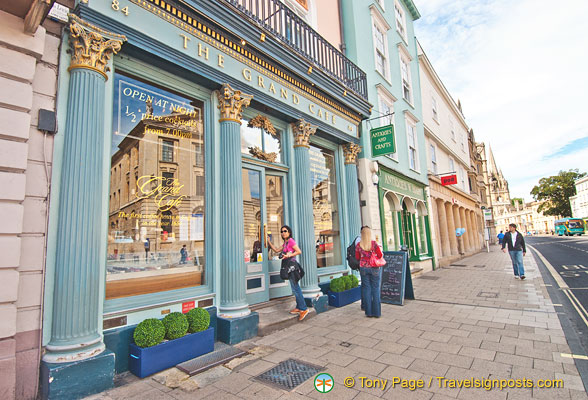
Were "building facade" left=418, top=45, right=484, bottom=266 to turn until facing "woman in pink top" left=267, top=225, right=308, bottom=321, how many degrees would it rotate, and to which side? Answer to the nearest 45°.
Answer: approximately 90° to its right

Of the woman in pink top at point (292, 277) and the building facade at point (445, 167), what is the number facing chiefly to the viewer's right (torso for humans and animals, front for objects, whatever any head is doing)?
1

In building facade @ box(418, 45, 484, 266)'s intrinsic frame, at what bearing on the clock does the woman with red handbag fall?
The woman with red handbag is roughly at 3 o'clock from the building facade.

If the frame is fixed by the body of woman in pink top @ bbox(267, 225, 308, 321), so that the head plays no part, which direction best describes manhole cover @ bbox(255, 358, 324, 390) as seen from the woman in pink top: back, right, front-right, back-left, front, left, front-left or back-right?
front-left

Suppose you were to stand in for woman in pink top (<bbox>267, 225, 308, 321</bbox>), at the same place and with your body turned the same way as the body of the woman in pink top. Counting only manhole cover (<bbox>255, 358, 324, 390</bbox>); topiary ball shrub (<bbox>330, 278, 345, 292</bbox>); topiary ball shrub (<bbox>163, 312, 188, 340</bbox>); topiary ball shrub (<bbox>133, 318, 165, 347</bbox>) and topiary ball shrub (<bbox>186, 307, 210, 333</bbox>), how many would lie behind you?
1

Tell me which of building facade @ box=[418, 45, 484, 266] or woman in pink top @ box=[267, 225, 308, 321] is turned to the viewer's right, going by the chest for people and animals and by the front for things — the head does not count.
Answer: the building facade

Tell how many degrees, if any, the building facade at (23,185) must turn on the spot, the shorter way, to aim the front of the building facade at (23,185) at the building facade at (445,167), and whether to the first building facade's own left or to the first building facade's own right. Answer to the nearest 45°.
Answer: approximately 45° to the first building facade's own left

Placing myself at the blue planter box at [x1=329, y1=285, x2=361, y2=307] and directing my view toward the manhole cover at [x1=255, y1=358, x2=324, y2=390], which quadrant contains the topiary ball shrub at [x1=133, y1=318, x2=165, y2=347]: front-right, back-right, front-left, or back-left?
front-right

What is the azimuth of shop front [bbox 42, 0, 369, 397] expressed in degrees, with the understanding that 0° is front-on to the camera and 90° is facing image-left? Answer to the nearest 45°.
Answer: approximately 315°

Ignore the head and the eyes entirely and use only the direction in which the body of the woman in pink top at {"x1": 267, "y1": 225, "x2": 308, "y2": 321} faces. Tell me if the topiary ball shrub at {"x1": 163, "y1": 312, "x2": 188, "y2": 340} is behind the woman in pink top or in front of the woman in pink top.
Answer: in front

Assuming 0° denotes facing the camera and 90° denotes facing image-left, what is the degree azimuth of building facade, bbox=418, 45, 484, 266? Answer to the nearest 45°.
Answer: approximately 270°
